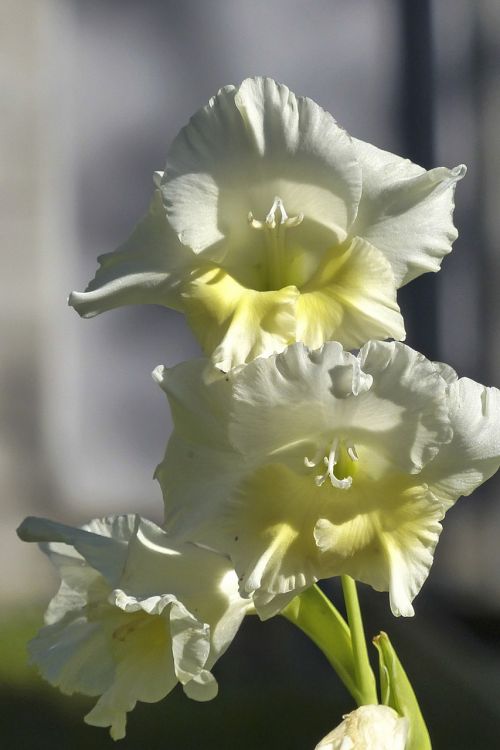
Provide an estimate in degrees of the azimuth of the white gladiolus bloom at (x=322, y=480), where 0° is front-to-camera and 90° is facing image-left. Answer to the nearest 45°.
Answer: approximately 0°

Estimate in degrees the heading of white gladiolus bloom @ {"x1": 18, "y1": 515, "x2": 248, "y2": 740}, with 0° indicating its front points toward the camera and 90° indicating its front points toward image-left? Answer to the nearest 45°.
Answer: approximately 45°

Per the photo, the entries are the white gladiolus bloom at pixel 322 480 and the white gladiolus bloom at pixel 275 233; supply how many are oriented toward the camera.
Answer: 2
